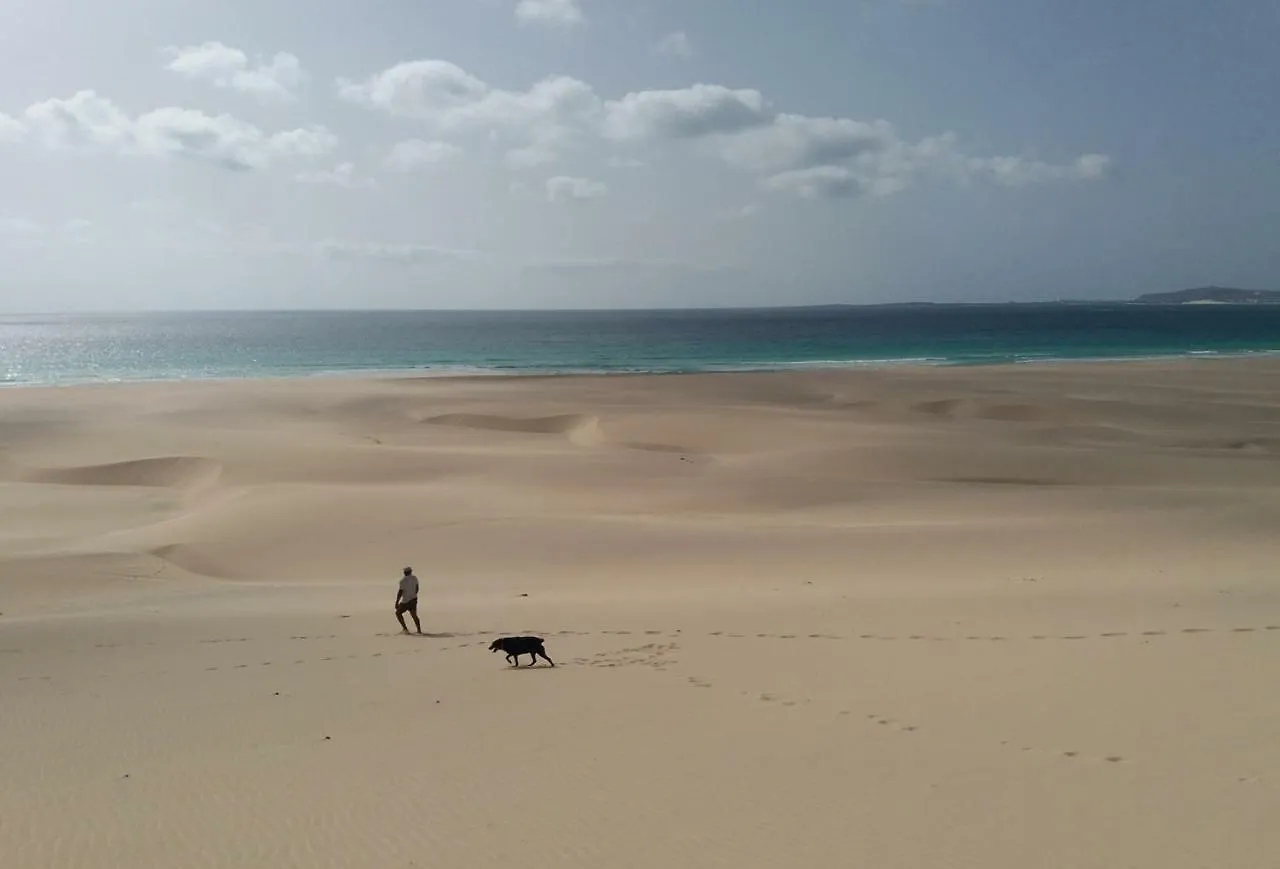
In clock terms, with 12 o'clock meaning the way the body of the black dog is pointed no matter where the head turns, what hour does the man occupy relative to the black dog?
The man is roughly at 2 o'clock from the black dog.

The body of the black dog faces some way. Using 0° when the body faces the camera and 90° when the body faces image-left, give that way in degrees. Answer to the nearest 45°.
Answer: approximately 90°
